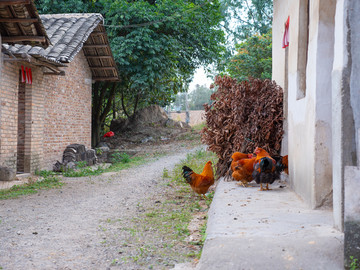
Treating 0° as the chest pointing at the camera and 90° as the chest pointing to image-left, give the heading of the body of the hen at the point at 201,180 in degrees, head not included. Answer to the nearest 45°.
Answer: approximately 270°

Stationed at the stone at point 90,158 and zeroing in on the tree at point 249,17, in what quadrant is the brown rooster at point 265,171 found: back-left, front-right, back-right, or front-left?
back-right

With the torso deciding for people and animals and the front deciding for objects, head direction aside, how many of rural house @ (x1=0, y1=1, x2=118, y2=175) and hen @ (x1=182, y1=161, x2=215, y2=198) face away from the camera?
0

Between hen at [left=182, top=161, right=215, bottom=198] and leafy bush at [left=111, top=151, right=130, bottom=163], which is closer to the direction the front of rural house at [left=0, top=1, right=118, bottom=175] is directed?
the hen

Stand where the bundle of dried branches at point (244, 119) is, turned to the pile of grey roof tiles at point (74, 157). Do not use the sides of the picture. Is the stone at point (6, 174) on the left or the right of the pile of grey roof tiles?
left

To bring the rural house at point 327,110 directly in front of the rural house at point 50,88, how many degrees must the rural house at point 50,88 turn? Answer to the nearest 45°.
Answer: approximately 45° to its left
